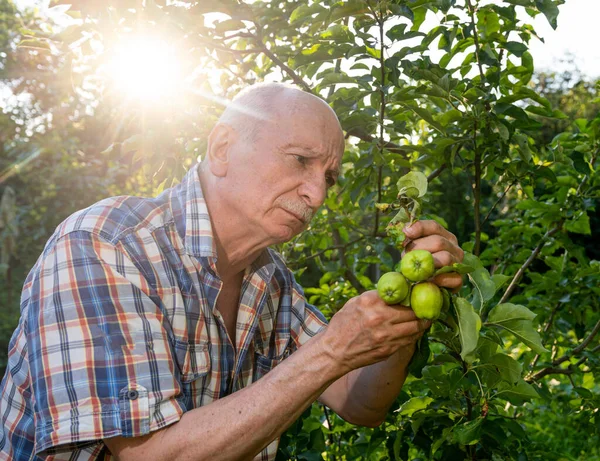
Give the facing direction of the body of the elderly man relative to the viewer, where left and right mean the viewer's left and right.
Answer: facing the viewer and to the right of the viewer
